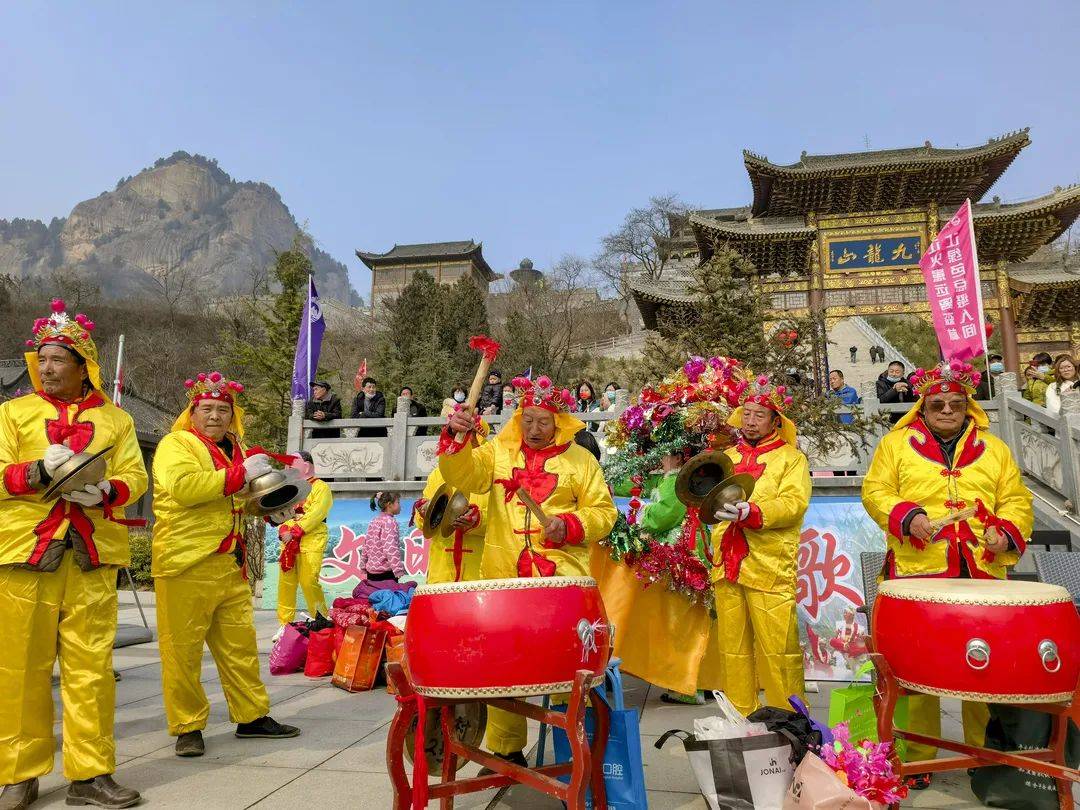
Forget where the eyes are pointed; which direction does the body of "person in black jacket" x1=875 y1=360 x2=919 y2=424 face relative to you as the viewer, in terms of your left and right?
facing the viewer

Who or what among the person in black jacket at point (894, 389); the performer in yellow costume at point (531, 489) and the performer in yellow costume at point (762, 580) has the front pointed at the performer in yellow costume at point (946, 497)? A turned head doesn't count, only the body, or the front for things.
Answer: the person in black jacket

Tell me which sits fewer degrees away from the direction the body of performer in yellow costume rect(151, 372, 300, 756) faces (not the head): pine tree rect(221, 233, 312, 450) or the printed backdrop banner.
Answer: the printed backdrop banner

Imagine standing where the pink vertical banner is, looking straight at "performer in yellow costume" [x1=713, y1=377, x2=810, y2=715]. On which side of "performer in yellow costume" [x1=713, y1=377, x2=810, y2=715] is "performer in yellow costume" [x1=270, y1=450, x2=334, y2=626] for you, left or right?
right

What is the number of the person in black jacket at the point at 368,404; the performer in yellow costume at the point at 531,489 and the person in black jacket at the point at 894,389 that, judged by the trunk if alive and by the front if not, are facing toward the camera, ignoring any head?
3

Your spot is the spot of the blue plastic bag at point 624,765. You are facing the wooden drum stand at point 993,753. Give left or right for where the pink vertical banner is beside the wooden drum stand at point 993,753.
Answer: left

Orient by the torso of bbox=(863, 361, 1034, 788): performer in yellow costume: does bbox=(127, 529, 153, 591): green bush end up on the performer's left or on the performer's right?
on the performer's right

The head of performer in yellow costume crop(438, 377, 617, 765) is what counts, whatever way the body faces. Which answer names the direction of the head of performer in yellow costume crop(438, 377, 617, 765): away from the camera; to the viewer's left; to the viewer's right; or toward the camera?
toward the camera

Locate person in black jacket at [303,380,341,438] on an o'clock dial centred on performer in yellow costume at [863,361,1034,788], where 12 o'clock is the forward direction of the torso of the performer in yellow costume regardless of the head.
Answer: The person in black jacket is roughly at 4 o'clock from the performer in yellow costume.

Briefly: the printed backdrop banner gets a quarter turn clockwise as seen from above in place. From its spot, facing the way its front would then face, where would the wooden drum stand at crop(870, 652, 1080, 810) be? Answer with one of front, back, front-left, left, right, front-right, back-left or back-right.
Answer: left

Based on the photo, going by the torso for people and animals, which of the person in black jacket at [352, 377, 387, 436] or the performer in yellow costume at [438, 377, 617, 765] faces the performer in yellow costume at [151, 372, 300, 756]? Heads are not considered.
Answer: the person in black jacket

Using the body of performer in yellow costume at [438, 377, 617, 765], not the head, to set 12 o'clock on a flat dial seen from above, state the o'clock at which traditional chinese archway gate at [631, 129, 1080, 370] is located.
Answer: The traditional chinese archway gate is roughly at 7 o'clock from the performer in yellow costume.

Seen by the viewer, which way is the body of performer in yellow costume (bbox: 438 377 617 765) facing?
toward the camera

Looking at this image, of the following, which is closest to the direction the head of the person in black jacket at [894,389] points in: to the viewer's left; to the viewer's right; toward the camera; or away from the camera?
toward the camera

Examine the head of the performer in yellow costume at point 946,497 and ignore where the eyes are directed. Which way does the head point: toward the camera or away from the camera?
toward the camera

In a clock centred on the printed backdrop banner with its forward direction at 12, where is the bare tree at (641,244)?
The bare tree is roughly at 6 o'clock from the printed backdrop banner.

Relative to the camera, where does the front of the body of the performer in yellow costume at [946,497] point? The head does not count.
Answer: toward the camera

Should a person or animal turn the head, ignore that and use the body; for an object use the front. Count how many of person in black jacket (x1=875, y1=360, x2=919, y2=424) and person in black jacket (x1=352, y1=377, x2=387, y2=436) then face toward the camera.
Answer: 2

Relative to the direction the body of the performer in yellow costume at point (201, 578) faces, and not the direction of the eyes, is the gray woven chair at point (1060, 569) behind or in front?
in front

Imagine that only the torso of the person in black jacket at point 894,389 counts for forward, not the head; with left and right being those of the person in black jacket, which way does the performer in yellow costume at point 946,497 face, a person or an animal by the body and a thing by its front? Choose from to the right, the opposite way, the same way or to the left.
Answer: the same way
